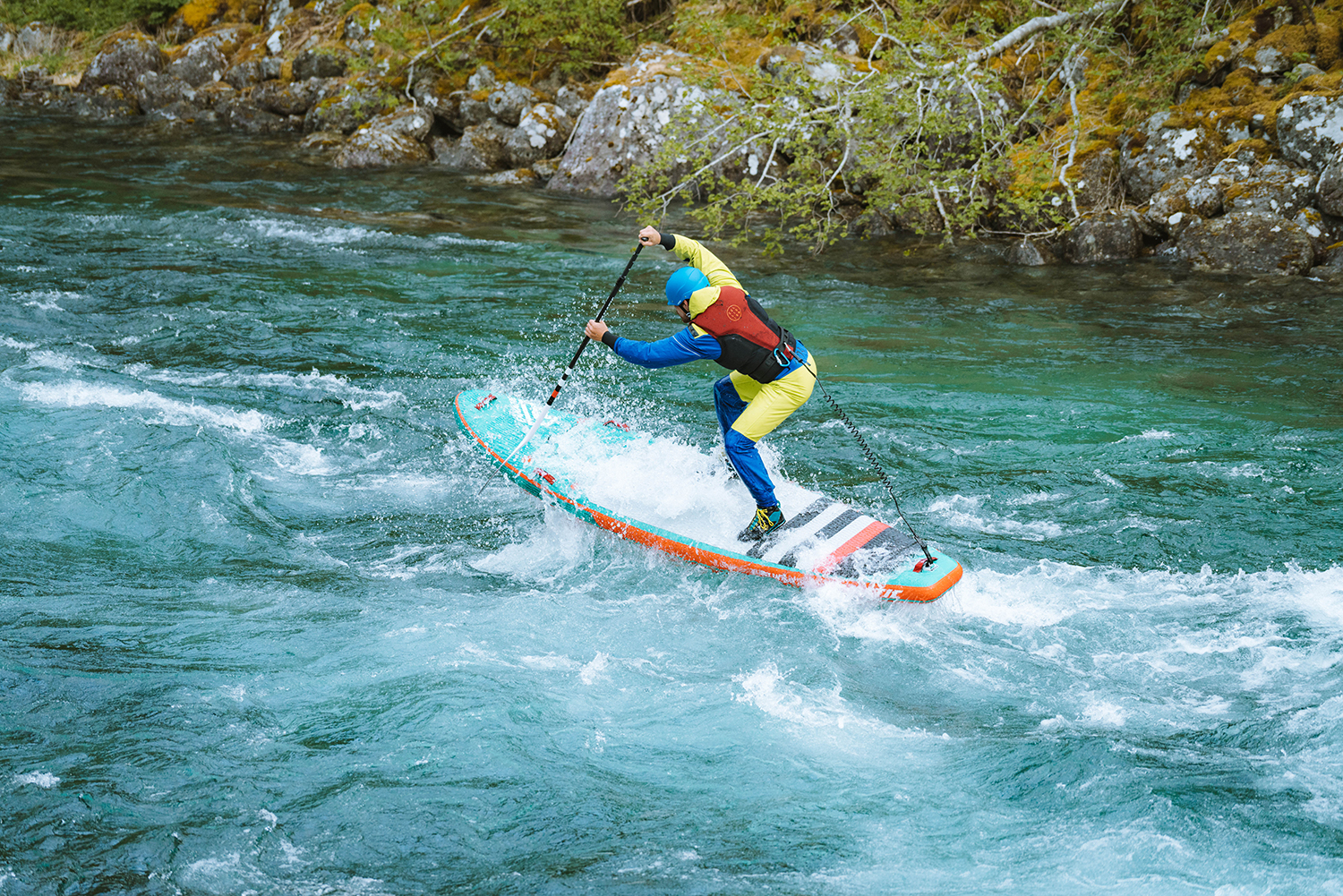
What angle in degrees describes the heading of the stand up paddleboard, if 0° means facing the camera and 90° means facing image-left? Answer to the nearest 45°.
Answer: approximately 135°

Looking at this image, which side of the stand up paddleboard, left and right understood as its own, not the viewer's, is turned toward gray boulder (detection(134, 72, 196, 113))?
front

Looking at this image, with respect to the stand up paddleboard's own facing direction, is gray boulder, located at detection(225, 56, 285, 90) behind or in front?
in front

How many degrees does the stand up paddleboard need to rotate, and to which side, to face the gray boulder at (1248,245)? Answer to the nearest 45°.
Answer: approximately 90° to its right

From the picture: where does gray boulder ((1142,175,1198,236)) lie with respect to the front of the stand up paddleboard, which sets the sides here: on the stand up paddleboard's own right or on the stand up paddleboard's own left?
on the stand up paddleboard's own right

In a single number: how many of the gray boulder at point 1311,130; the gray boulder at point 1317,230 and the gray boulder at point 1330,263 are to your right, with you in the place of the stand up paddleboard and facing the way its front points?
3

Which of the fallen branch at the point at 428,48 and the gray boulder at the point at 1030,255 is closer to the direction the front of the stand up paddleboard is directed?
the fallen branch

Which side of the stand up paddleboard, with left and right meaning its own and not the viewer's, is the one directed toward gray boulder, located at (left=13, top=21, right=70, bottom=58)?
front

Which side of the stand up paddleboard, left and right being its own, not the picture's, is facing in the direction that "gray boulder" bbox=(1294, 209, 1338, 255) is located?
right

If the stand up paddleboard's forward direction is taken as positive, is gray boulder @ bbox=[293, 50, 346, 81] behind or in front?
in front
